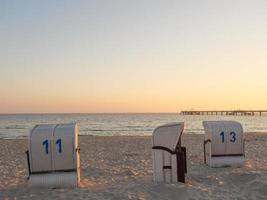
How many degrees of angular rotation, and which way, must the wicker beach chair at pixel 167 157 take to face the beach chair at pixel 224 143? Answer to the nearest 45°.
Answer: approximately 45° to its left

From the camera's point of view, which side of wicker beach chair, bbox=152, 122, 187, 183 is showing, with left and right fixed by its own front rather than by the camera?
right

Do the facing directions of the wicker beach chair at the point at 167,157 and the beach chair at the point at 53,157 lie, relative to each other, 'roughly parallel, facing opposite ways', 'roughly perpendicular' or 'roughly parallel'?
roughly perpendicular

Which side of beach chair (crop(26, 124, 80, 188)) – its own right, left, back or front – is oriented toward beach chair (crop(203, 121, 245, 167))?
right

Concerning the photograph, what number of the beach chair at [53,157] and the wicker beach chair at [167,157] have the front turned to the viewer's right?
1

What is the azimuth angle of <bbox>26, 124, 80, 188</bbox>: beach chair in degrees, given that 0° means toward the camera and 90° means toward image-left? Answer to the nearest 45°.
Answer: approximately 180°

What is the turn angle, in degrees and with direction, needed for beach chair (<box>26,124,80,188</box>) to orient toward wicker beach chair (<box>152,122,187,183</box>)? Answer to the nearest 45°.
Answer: approximately 90° to its right

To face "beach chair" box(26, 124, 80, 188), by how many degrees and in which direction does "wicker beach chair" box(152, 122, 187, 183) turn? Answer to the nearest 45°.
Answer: approximately 180°

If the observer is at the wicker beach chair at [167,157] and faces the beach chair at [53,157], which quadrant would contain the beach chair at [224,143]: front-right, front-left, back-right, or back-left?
back-right

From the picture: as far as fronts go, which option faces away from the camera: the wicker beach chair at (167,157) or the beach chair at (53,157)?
the beach chair
